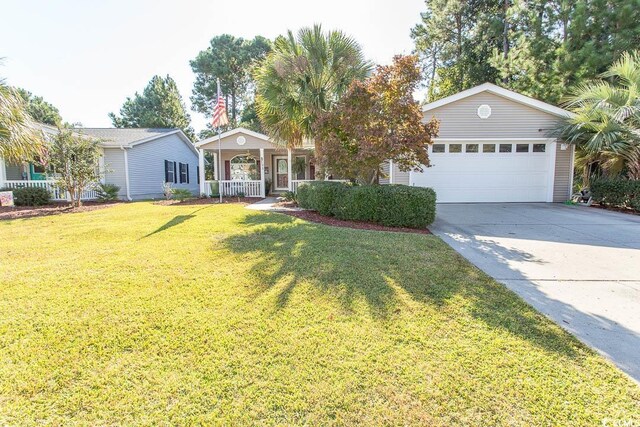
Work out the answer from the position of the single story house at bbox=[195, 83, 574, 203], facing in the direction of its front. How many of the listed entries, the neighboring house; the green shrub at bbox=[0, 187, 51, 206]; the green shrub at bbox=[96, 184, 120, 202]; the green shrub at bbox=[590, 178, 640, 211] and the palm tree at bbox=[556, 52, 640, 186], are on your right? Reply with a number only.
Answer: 3

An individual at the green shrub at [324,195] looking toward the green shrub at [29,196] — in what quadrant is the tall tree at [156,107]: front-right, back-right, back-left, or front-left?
front-right

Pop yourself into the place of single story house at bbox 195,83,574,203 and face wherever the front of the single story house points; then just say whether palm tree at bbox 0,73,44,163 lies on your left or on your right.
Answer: on your right

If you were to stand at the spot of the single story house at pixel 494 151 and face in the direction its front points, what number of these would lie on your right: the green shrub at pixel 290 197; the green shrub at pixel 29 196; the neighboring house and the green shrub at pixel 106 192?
4

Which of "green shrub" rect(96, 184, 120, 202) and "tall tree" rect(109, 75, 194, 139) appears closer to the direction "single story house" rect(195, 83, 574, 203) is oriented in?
the green shrub

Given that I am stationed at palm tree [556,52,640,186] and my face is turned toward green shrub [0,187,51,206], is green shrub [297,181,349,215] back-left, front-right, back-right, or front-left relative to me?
front-left

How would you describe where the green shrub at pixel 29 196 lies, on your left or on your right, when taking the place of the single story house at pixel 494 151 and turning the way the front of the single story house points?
on your right

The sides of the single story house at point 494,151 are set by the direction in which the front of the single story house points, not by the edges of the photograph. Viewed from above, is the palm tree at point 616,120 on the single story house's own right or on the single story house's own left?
on the single story house's own left

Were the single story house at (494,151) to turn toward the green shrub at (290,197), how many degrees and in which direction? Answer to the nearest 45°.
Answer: approximately 90° to its right

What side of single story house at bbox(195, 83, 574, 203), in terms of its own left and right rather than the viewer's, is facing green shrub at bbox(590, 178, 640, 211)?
left

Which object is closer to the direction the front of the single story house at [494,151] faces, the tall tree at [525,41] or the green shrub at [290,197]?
the green shrub

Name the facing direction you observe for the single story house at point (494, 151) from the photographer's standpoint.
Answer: facing the viewer

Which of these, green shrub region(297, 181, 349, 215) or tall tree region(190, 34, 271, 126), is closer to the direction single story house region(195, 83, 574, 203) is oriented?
the green shrub

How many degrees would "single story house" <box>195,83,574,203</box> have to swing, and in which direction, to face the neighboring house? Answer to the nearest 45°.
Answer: approximately 90° to its right

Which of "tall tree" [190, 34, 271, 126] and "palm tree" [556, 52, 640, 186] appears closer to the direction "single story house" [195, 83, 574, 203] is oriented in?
the palm tree
